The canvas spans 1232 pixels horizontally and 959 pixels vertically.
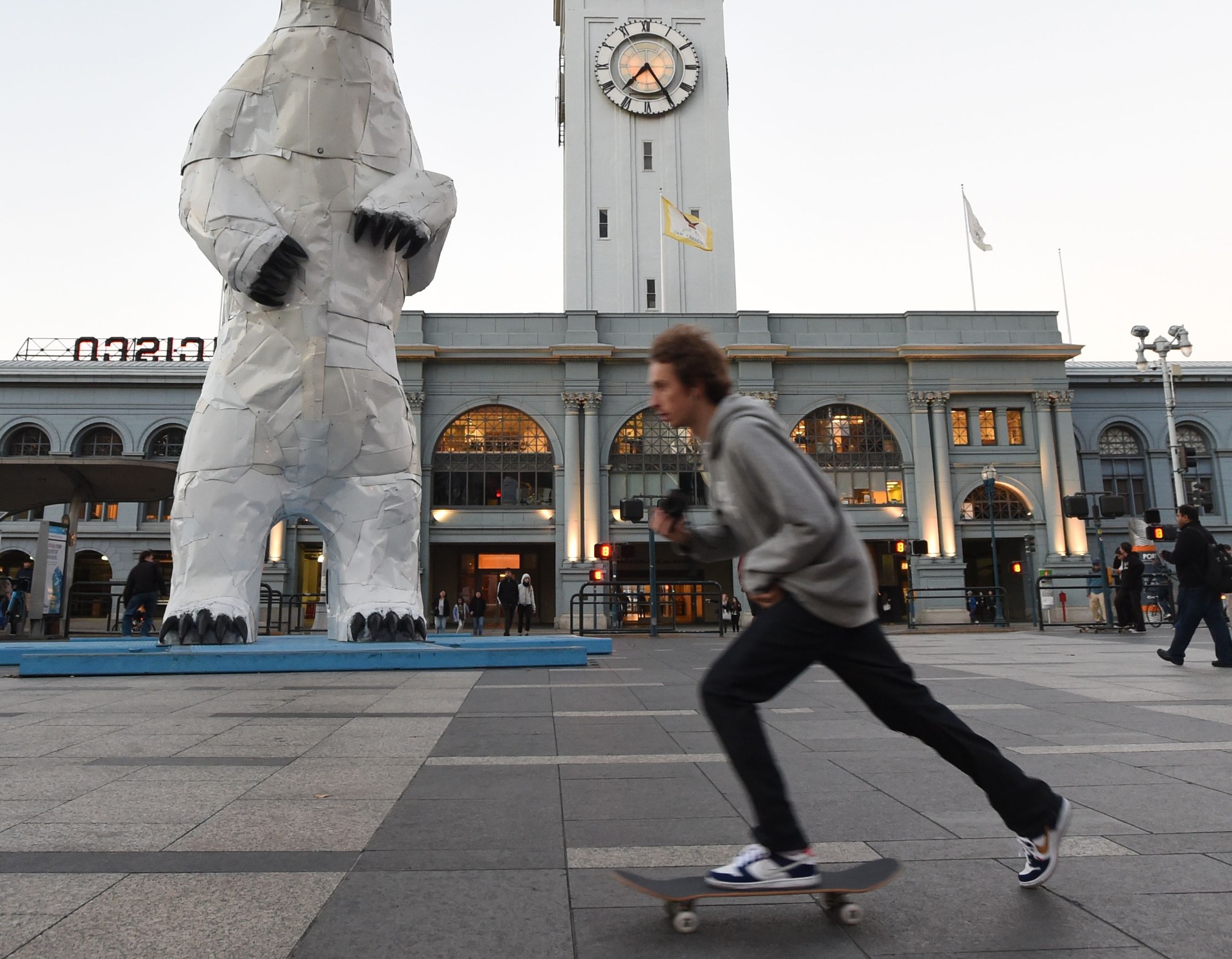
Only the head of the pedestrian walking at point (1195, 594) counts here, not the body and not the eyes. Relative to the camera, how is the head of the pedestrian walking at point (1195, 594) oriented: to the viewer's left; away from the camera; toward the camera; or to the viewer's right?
to the viewer's left

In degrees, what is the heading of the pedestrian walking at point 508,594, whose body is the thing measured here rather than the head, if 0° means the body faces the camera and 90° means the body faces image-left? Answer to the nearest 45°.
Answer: approximately 0°

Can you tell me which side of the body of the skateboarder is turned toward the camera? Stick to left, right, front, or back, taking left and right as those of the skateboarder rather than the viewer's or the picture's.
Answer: left

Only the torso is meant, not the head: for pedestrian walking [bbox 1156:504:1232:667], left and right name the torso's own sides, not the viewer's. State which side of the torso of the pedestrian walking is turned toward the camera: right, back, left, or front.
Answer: left

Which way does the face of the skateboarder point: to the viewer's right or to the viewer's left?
to the viewer's left

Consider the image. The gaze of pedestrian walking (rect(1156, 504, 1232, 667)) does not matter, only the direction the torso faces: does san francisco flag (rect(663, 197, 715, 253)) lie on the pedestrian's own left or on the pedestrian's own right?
on the pedestrian's own right

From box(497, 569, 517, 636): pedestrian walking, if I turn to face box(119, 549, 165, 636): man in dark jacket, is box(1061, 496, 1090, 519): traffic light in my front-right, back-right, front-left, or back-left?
back-left

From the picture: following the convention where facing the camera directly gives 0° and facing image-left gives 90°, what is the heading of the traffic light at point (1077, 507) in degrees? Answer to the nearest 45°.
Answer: approximately 180°

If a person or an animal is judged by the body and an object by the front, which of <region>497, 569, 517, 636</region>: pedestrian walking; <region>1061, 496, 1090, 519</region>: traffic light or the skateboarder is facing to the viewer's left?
the skateboarder

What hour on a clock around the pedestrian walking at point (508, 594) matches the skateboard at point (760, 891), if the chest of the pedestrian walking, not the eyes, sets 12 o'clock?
The skateboard is roughly at 12 o'clock from the pedestrian walking.
